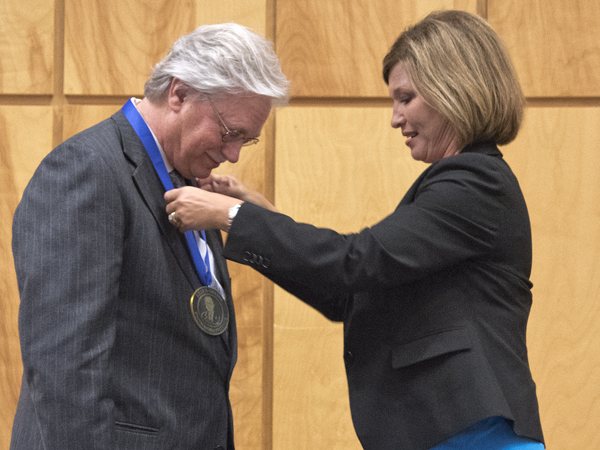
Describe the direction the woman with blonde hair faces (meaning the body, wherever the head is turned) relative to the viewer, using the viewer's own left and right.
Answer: facing to the left of the viewer

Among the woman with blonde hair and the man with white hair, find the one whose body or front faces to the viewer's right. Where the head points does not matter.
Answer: the man with white hair

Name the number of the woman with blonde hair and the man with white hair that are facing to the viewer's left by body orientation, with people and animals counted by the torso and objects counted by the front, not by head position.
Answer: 1

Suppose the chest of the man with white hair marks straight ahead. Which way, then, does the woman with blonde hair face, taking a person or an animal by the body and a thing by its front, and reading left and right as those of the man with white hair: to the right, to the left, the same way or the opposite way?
the opposite way

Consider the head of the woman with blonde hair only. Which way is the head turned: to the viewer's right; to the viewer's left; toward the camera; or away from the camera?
to the viewer's left

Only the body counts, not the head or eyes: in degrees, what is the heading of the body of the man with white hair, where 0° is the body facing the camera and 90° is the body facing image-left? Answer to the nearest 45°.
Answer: approximately 270°
